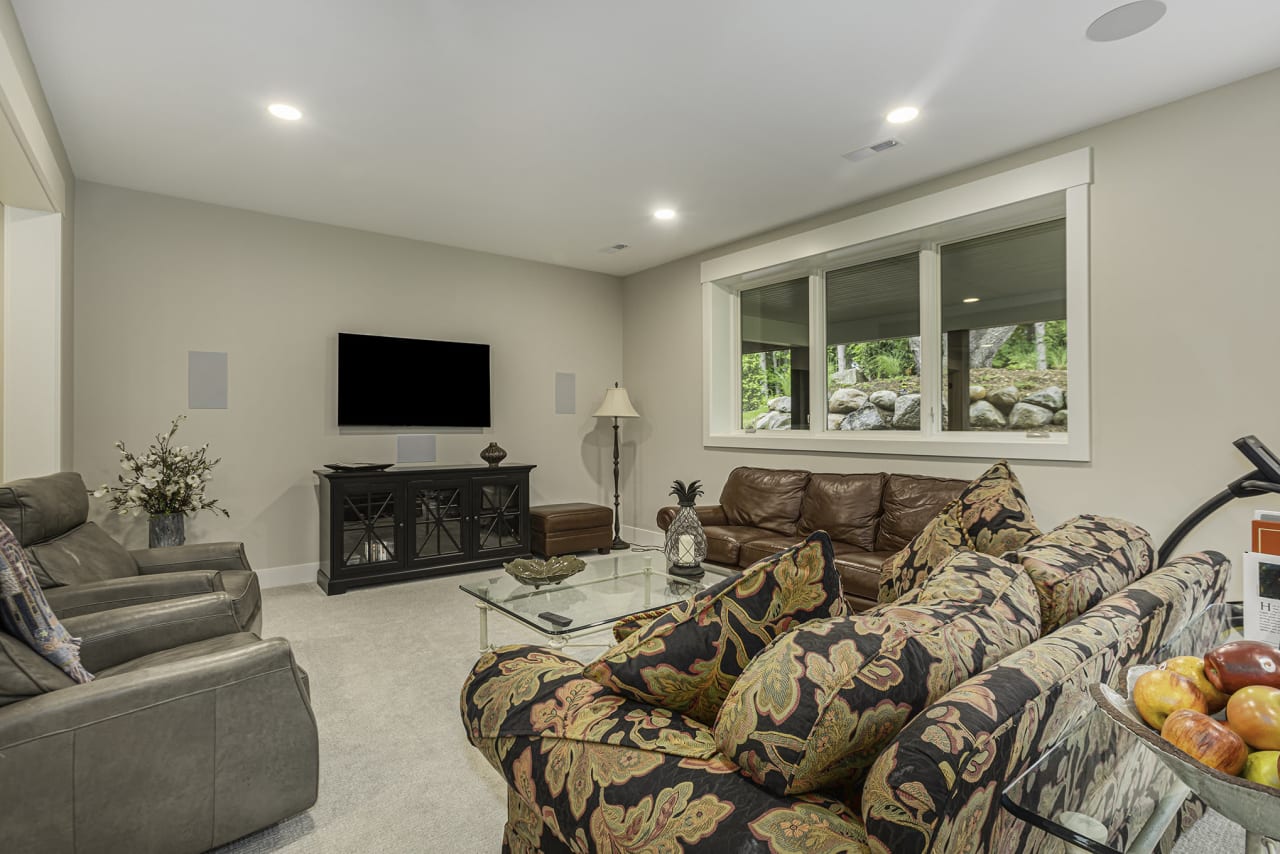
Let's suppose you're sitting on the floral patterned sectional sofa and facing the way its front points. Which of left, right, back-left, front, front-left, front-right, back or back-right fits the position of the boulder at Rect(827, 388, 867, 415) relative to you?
front-right

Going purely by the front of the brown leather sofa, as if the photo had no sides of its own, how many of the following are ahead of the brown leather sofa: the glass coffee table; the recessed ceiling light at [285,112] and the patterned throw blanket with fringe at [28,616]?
3

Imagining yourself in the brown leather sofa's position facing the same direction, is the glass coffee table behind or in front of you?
in front

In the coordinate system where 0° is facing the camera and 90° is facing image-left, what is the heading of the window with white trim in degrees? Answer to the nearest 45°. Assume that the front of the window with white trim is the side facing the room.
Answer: approximately 45°

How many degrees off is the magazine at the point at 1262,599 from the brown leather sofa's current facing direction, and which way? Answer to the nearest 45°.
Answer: approximately 90° to its left

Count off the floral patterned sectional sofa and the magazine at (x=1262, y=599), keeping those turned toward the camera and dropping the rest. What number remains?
1

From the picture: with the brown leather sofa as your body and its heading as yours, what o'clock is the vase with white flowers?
The vase with white flowers is roughly at 1 o'clock from the brown leather sofa.

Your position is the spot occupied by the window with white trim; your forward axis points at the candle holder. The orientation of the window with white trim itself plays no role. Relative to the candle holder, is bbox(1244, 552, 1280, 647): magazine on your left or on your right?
left

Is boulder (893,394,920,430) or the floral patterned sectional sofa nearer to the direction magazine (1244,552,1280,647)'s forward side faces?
the floral patterned sectional sofa

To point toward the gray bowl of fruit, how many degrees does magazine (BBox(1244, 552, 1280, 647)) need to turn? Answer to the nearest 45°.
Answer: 0° — it already faces it

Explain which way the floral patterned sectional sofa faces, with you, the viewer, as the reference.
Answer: facing away from the viewer and to the left of the viewer
